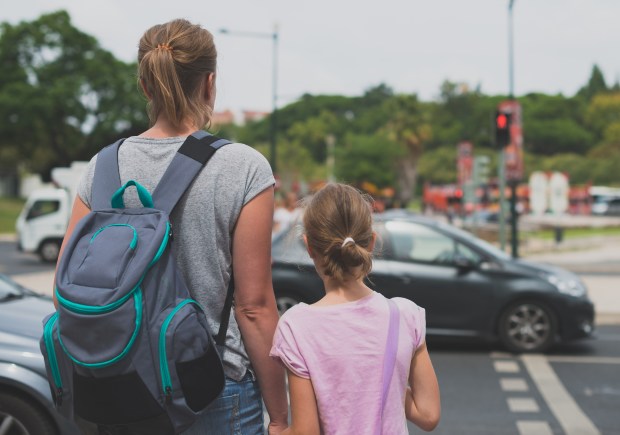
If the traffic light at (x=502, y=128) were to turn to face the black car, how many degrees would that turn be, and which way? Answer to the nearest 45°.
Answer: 0° — it already faces it

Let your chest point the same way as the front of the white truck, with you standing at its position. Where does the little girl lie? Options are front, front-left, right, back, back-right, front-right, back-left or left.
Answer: left

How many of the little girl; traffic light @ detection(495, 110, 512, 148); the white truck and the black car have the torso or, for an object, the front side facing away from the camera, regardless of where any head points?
1

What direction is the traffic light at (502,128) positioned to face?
toward the camera

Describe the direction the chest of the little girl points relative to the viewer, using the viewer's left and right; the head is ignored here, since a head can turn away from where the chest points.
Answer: facing away from the viewer

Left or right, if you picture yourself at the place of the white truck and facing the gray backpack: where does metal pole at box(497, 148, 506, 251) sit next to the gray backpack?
left

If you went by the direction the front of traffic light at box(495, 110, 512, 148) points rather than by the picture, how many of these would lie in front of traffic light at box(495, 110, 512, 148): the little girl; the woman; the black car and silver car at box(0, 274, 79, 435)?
4

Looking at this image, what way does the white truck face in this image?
to the viewer's left

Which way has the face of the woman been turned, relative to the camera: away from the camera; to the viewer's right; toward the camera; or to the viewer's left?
away from the camera

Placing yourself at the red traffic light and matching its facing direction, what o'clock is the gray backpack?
The gray backpack is roughly at 12 o'clock from the red traffic light.

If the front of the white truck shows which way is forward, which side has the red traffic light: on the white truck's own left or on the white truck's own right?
on the white truck's own left

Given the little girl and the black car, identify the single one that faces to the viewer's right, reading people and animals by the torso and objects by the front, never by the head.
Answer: the black car

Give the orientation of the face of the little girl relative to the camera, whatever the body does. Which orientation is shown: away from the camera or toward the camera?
away from the camera

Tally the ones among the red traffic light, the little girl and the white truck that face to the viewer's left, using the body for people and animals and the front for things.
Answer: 1

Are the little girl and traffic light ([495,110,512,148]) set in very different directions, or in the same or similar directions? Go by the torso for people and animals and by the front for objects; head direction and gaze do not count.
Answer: very different directions

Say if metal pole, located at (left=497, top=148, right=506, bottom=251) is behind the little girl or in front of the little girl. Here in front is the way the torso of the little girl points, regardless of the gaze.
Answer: in front

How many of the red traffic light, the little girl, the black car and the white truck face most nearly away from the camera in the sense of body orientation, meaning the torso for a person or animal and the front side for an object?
1

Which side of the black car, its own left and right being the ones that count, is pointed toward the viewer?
right

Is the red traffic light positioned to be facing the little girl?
yes
